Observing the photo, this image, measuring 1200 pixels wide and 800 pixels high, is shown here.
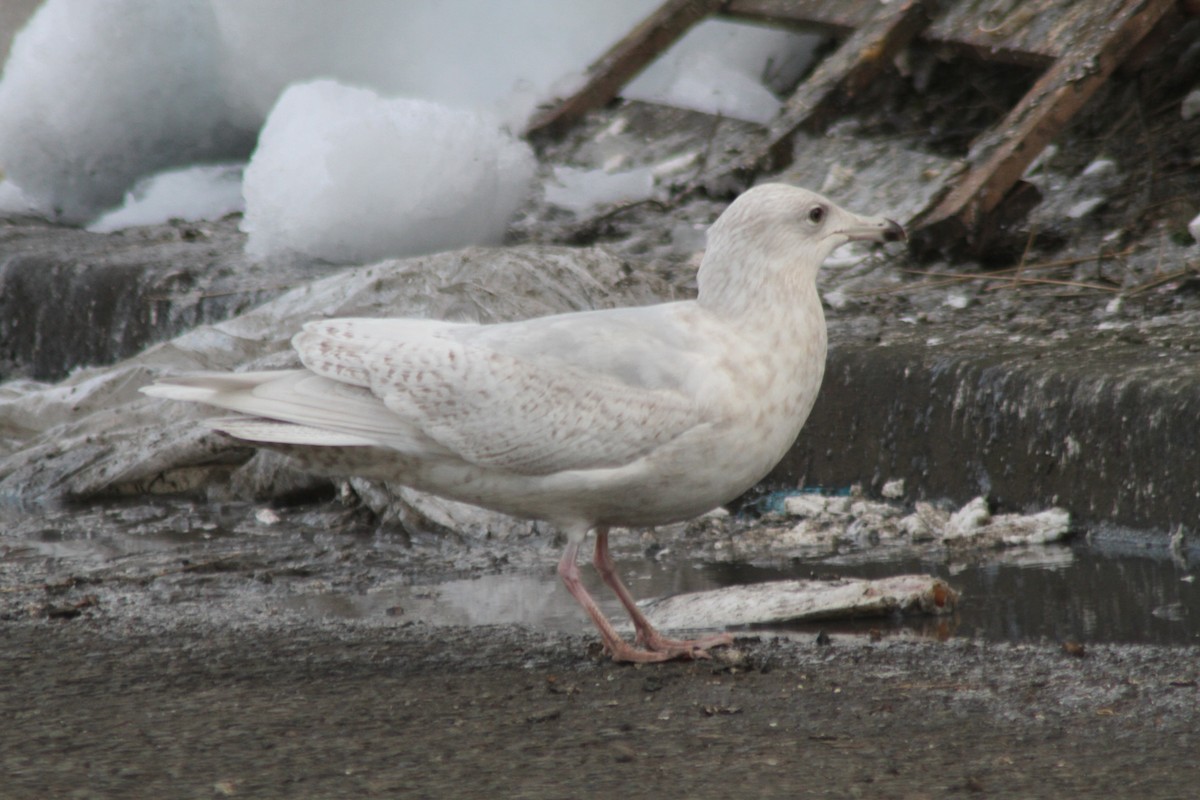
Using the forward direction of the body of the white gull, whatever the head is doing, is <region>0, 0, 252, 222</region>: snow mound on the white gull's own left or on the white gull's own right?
on the white gull's own left

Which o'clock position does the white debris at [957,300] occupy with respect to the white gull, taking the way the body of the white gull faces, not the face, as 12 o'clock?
The white debris is roughly at 10 o'clock from the white gull.

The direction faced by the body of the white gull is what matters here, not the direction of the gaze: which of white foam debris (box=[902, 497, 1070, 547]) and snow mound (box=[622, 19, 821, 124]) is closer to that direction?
the white foam debris

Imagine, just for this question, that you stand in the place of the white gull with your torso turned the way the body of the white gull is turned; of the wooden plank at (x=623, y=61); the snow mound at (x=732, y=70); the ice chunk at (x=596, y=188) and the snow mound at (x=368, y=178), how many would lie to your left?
4

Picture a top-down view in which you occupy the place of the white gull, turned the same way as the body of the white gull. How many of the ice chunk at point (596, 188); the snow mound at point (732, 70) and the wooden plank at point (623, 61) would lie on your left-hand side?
3

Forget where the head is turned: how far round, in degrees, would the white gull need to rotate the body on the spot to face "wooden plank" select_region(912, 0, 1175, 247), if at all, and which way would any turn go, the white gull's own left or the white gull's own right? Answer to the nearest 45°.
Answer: approximately 45° to the white gull's own left

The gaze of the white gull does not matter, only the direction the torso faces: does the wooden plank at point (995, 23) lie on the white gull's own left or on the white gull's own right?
on the white gull's own left

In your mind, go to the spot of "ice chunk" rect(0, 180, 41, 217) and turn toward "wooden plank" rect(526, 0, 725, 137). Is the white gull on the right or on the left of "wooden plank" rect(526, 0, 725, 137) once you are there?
right

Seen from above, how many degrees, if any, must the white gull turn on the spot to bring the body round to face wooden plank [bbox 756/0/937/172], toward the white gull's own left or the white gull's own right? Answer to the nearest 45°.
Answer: approximately 90° to the white gull's own left

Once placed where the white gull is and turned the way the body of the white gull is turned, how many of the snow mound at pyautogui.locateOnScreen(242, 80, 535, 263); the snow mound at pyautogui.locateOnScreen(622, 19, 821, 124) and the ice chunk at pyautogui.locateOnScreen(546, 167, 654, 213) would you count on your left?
3

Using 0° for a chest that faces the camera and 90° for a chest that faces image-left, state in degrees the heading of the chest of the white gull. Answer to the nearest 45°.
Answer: approximately 270°

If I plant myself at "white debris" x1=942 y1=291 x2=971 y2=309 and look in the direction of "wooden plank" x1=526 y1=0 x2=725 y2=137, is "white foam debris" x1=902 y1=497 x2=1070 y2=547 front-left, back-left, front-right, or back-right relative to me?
back-left

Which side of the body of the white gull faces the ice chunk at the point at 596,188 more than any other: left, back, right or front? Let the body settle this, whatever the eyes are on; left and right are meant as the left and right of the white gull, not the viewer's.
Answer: left
